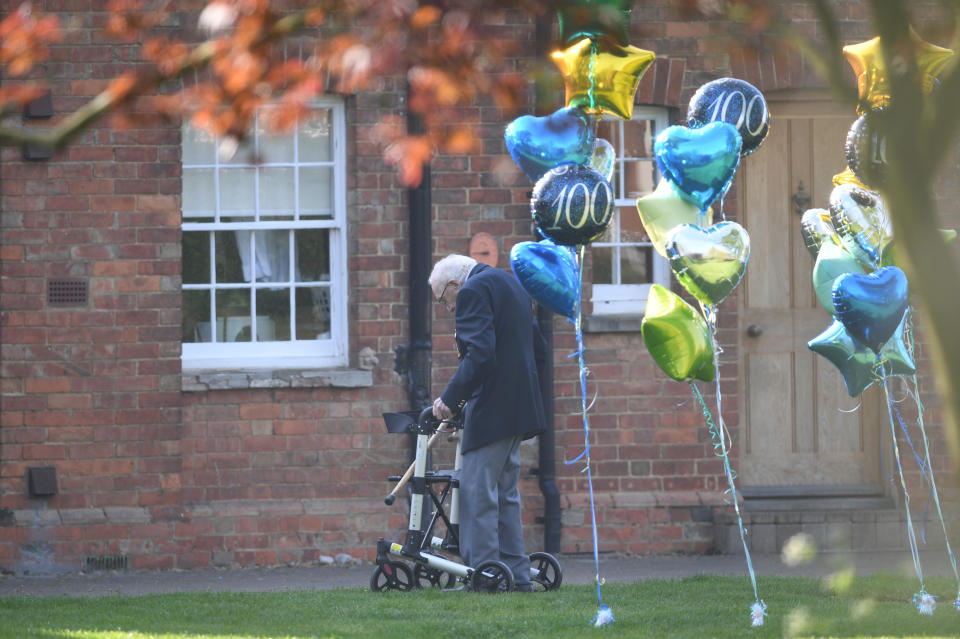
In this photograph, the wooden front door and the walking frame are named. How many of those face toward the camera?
1

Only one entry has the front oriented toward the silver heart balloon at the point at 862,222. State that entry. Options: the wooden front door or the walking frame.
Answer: the wooden front door

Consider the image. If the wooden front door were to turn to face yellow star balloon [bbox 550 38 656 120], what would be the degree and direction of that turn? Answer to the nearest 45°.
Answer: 0° — it already faces it

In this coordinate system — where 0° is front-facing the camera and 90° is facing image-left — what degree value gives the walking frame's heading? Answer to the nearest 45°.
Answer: approximately 90°

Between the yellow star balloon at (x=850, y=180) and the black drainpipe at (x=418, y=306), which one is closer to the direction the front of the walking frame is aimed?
the black drainpipe

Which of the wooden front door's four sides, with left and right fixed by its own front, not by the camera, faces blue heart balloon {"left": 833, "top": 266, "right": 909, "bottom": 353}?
front

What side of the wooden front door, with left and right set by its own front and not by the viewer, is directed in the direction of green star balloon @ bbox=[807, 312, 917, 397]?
front

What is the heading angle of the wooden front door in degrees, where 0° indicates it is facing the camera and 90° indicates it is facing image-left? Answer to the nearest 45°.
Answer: approximately 0°

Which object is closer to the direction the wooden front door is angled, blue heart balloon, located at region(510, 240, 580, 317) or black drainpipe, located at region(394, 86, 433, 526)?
the blue heart balloon

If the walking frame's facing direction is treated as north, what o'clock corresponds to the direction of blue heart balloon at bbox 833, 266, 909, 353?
The blue heart balloon is roughly at 7 o'clock from the walking frame.

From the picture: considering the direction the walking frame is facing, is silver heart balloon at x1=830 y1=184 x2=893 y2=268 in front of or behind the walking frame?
behind

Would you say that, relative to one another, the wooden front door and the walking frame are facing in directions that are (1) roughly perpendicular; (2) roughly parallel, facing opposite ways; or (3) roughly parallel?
roughly perpendicular

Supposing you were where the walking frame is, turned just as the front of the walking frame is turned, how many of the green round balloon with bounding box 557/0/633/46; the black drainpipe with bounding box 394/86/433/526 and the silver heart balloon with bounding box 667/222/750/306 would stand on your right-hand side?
1

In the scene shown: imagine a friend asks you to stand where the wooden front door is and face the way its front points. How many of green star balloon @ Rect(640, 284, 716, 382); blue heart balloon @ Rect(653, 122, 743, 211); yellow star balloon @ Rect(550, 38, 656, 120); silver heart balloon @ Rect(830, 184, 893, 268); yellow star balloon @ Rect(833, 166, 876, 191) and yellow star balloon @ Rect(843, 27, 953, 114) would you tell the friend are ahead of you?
6

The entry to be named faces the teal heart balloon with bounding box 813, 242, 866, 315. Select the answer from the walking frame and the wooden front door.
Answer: the wooden front door
